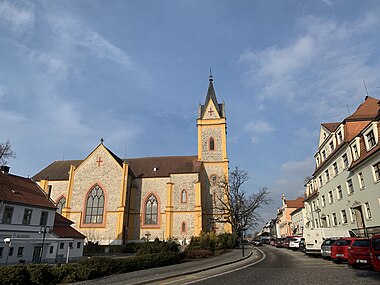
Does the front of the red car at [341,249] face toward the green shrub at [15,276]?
no

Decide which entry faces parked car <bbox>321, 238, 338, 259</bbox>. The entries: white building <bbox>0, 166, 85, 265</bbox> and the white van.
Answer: the white building

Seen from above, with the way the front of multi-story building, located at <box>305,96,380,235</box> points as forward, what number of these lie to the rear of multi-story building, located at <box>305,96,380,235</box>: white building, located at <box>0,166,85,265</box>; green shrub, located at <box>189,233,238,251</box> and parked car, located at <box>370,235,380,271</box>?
0

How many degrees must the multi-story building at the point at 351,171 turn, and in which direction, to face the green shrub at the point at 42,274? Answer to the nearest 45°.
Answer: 0° — it already faces it

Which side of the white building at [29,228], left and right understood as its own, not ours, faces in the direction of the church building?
left

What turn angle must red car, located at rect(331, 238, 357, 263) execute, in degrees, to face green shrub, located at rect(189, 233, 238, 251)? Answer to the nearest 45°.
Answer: approximately 90° to its left

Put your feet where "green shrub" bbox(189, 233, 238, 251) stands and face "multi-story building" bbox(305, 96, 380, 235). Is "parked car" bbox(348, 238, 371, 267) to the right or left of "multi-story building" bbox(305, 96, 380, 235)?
right

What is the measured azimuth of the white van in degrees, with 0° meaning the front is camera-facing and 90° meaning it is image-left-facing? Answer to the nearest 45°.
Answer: approximately 225°

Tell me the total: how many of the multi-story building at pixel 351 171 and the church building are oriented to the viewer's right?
1

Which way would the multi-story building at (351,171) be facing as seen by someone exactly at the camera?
facing the viewer and to the left of the viewer

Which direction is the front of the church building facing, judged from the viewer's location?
facing to the right of the viewer

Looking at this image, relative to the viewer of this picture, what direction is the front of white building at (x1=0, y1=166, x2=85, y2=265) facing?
facing the viewer and to the right of the viewer

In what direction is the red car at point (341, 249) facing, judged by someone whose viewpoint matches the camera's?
facing away from the viewer and to the right of the viewer

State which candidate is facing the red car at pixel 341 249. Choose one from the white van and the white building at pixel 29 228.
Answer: the white building

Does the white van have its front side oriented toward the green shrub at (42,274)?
no

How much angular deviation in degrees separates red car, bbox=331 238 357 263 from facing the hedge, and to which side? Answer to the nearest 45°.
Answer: approximately 180°

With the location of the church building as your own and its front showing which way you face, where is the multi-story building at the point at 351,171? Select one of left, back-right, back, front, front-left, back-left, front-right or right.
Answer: front-right
